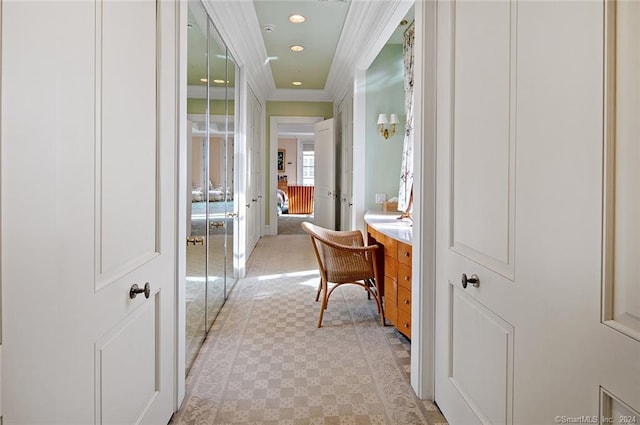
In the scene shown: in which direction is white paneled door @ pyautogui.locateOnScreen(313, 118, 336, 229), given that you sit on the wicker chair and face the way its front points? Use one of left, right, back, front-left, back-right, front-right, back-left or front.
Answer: left

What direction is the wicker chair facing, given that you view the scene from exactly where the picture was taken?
facing to the right of the viewer

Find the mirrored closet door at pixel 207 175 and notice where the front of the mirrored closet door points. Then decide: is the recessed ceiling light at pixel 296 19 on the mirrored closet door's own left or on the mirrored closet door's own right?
on the mirrored closet door's own left

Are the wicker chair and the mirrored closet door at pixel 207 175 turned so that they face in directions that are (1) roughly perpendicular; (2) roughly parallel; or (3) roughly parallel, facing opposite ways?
roughly parallel

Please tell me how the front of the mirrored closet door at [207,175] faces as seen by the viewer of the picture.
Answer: facing to the right of the viewer
